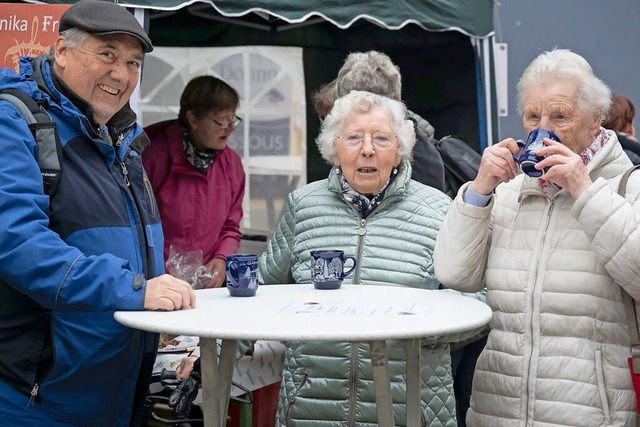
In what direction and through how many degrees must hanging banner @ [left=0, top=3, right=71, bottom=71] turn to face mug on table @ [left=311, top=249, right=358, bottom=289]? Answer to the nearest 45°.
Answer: approximately 45° to its left

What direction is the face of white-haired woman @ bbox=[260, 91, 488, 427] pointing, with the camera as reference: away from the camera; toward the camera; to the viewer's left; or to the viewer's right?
toward the camera

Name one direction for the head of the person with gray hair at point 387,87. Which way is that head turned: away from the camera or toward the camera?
away from the camera

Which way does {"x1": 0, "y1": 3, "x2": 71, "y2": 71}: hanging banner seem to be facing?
toward the camera

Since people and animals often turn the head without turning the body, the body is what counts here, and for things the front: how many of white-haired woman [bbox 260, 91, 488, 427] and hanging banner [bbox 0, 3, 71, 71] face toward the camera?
2

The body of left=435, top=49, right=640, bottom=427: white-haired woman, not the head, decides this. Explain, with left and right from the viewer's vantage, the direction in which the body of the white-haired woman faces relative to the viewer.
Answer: facing the viewer and to the left of the viewer

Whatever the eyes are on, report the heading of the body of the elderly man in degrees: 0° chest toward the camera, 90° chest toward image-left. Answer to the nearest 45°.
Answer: approximately 315°

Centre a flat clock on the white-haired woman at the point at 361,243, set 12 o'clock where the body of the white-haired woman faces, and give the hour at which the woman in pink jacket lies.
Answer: The woman in pink jacket is roughly at 5 o'clock from the white-haired woman.

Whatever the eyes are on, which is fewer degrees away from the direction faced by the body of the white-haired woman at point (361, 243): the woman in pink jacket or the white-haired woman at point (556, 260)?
the white-haired woman

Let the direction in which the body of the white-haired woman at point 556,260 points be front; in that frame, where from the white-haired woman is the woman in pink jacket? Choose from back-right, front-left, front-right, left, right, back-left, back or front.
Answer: right

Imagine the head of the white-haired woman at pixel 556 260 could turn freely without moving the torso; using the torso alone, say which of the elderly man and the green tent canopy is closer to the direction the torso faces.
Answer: the elderly man
